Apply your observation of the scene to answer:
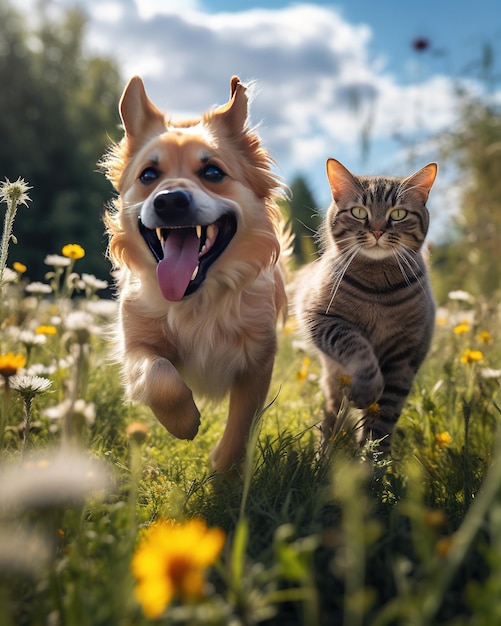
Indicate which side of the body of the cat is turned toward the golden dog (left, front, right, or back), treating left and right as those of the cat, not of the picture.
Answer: right

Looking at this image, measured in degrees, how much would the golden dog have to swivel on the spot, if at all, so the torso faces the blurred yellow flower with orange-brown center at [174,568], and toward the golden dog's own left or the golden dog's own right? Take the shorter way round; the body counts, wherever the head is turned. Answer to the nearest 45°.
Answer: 0° — it already faces it

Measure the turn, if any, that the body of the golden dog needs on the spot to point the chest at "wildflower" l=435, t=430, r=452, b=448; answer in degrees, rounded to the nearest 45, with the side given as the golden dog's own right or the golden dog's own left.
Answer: approximately 90° to the golden dog's own left

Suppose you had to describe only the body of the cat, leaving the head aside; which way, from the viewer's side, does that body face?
toward the camera

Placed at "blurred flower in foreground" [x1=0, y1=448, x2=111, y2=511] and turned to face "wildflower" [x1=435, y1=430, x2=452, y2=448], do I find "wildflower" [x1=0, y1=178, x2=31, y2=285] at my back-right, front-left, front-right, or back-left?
front-left

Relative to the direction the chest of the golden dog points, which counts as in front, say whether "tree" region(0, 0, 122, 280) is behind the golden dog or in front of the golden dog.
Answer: behind

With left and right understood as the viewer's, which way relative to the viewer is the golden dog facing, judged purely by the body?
facing the viewer

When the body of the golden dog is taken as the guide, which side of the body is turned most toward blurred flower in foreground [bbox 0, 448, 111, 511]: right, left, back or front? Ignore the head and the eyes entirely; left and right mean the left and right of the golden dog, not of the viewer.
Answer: front

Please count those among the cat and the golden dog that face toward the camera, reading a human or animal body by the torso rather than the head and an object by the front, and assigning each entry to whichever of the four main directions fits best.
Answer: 2
